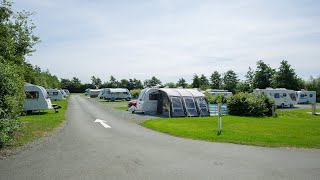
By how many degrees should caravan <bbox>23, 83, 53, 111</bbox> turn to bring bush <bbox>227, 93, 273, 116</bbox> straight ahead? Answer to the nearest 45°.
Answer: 0° — it already faces it

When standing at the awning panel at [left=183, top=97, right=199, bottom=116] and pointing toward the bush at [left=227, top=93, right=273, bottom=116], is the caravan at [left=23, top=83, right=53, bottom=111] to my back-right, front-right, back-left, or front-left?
back-left

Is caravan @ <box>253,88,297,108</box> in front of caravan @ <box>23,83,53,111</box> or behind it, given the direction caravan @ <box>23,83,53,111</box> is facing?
in front

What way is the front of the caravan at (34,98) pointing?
to the viewer's right

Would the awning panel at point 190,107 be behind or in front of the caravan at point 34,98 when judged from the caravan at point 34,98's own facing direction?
in front

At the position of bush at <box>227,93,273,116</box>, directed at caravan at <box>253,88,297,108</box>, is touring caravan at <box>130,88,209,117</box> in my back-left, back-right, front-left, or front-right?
back-left

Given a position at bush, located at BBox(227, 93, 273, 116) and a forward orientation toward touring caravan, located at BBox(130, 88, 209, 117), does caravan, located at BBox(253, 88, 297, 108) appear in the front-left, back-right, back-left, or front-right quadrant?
back-right
